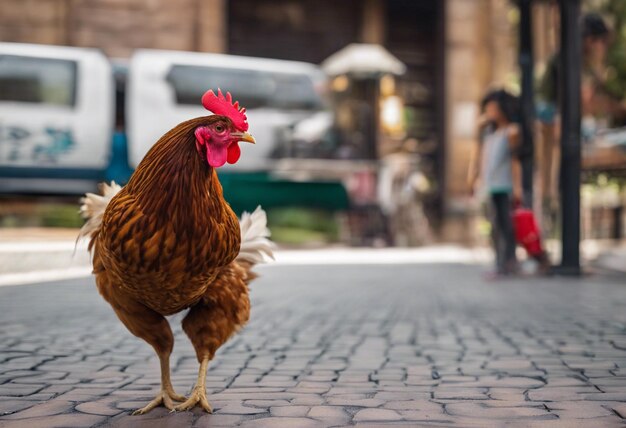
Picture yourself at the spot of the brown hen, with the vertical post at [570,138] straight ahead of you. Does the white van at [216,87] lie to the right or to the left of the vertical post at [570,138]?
left

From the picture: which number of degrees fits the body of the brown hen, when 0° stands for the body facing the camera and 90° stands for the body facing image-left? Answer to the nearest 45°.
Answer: approximately 0°

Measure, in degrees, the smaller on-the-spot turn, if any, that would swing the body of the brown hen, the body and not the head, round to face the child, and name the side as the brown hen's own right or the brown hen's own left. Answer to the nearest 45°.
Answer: approximately 135° to the brown hen's own left

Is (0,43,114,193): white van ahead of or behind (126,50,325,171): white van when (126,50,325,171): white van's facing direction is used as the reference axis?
behind

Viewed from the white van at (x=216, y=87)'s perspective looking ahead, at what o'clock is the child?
The child is roughly at 2 o'clock from the white van.

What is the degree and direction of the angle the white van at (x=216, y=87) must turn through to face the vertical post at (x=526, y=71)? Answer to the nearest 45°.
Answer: approximately 45° to its right

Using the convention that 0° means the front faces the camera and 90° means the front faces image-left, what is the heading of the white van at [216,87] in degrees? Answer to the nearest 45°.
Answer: approximately 270°

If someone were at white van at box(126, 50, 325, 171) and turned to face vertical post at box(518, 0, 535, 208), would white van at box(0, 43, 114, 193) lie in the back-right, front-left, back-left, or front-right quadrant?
back-right

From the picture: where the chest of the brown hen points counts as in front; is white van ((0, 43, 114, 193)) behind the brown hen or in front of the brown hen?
behind

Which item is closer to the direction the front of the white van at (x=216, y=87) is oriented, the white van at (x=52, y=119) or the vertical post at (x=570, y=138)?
the vertical post
